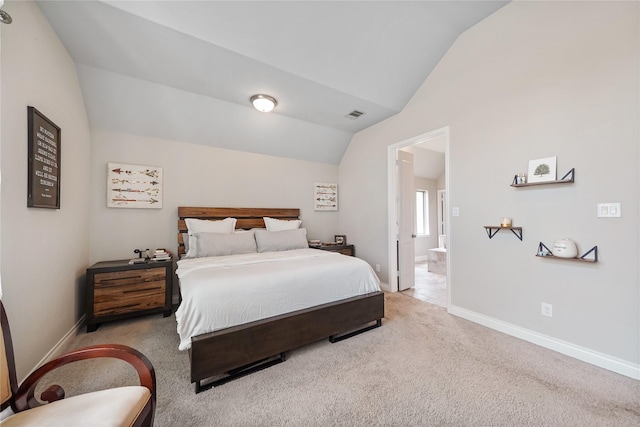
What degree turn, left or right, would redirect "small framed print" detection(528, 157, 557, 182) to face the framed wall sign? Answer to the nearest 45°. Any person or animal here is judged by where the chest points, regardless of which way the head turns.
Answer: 0° — it already faces it

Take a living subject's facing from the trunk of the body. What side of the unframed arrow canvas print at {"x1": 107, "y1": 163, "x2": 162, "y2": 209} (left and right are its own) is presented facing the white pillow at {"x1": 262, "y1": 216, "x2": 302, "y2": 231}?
left

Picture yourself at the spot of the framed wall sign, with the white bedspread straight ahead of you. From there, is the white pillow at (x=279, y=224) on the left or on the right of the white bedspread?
left

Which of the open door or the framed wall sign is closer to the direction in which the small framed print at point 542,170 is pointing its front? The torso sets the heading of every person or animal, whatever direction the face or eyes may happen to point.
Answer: the framed wall sign

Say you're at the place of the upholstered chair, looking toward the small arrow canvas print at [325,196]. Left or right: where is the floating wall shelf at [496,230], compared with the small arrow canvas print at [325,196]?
right

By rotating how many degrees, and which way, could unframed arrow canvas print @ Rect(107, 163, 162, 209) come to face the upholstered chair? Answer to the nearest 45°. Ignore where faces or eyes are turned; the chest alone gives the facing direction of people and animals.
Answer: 0° — it already faces it

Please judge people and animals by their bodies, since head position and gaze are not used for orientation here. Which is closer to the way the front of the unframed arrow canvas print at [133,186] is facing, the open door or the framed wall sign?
the framed wall sign

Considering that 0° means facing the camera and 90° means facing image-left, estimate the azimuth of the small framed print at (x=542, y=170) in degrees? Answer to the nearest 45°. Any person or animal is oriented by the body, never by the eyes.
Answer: approximately 45°
